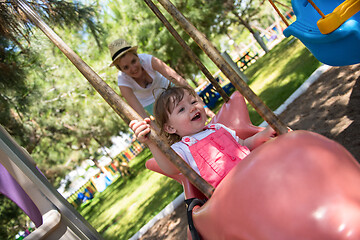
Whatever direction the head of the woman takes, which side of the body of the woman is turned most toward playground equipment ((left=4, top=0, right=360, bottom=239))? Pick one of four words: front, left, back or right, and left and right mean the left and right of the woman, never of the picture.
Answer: front

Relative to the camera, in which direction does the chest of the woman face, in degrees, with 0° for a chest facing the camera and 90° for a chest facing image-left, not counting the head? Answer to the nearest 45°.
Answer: approximately 0°

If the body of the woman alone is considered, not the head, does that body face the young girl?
yes
